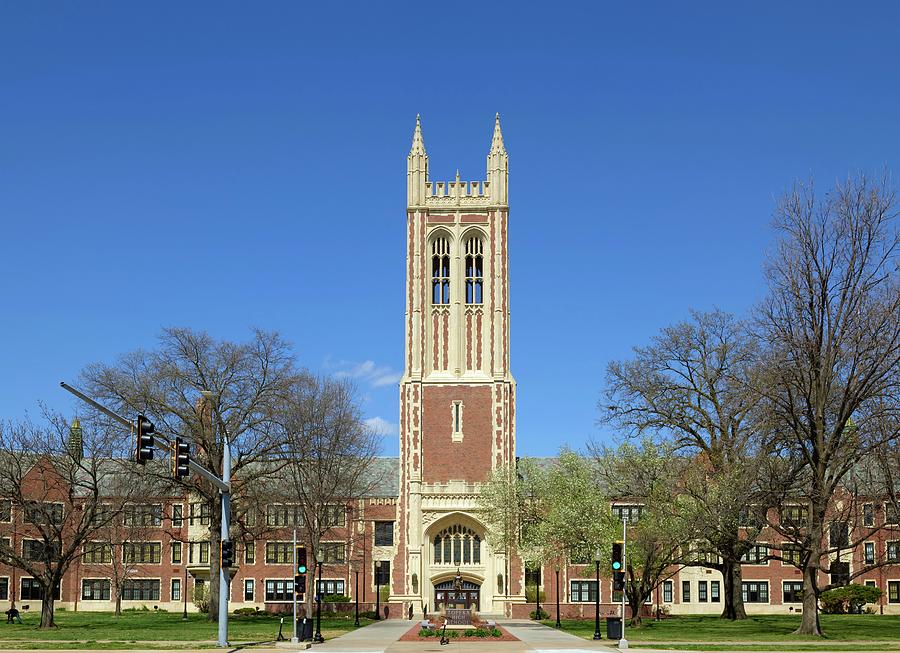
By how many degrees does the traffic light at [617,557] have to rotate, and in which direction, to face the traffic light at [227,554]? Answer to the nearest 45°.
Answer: approximately 45° to its right

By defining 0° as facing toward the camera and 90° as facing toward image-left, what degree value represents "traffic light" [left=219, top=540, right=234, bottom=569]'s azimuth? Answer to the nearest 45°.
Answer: approximately 315°

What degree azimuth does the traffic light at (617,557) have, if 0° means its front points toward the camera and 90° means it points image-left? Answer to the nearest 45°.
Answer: approximately 0°

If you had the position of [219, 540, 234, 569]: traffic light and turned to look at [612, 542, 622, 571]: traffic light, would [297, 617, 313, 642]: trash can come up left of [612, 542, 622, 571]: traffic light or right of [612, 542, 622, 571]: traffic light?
left

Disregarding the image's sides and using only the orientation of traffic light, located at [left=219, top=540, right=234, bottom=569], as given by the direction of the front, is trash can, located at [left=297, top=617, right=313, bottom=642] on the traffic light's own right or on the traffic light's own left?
on the traffic light's own left

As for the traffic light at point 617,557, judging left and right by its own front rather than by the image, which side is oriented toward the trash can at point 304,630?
right
